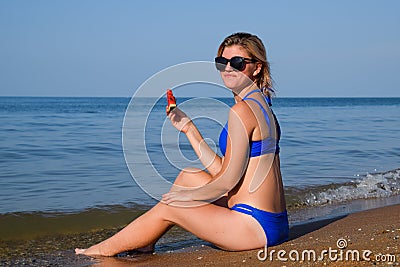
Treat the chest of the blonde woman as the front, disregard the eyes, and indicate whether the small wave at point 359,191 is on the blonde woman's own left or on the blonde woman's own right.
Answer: on the blonde woman's own right

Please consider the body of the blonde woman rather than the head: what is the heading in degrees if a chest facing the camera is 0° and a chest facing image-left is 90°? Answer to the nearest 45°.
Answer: approximately 90°
